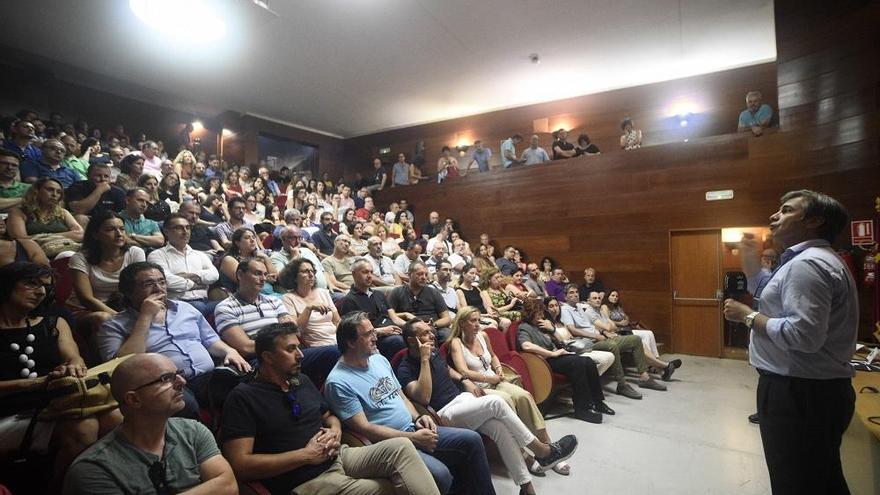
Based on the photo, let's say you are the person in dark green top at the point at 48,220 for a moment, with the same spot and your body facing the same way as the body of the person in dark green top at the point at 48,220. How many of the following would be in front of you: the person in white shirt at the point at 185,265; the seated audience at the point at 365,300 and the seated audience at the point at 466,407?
3

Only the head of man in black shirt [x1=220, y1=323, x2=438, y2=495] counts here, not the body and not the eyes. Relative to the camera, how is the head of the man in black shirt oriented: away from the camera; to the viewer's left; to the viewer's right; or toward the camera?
to the viewer's right

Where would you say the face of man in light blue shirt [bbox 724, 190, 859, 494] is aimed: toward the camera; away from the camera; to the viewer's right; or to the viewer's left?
to the viewer's left

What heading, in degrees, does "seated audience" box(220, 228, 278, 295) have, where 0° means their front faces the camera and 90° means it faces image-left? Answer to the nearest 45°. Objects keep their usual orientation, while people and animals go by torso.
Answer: approximately 315°

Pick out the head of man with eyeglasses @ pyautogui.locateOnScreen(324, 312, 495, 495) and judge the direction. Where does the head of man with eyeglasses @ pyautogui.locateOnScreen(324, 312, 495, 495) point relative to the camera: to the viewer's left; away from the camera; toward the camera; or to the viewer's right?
to the viewer's right

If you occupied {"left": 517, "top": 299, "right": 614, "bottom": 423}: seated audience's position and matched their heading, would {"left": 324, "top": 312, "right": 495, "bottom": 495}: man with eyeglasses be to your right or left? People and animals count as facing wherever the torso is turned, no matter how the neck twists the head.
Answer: on your right

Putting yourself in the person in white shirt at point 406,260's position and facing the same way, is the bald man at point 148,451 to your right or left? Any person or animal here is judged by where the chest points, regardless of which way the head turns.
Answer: on your right

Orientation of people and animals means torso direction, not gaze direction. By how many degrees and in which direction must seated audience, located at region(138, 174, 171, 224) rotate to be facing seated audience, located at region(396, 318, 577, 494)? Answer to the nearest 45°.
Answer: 0° — they already face them

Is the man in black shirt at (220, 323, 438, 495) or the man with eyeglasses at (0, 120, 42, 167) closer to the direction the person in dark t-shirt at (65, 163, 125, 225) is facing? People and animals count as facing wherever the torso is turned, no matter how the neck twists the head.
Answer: the man in black shirt
